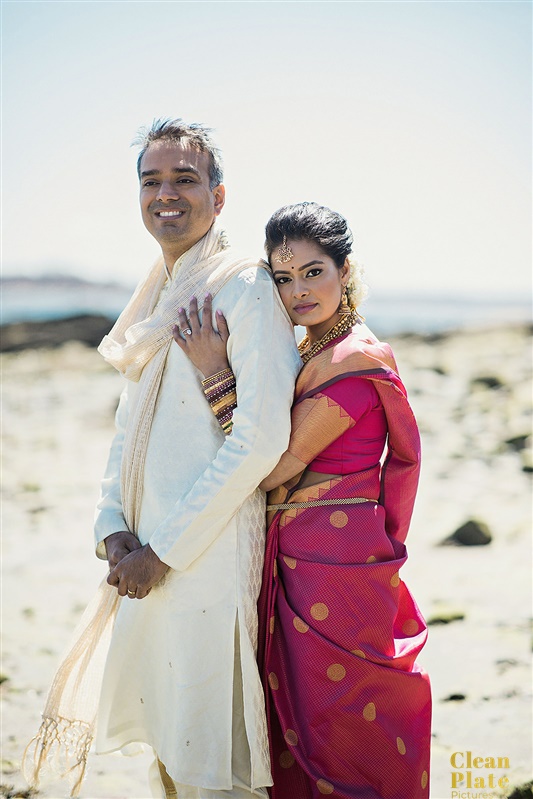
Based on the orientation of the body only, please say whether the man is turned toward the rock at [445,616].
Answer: no

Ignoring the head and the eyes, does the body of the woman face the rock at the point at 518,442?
no

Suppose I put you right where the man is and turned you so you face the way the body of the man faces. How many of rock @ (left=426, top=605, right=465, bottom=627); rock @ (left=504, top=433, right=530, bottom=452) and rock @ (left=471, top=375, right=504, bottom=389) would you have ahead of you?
0

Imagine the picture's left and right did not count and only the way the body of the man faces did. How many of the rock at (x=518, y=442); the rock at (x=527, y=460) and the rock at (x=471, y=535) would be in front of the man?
0

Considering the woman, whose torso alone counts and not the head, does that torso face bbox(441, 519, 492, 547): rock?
no

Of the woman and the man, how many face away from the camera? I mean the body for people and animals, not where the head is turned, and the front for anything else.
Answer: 0

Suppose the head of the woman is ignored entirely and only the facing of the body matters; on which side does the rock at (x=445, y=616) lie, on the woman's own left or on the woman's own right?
on the woman's own right

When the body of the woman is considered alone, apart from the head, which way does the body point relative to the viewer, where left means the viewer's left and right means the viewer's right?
facing to the left of the viewer

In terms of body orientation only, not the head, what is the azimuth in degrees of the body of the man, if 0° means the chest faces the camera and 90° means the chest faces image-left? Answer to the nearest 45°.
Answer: approximately 45°
